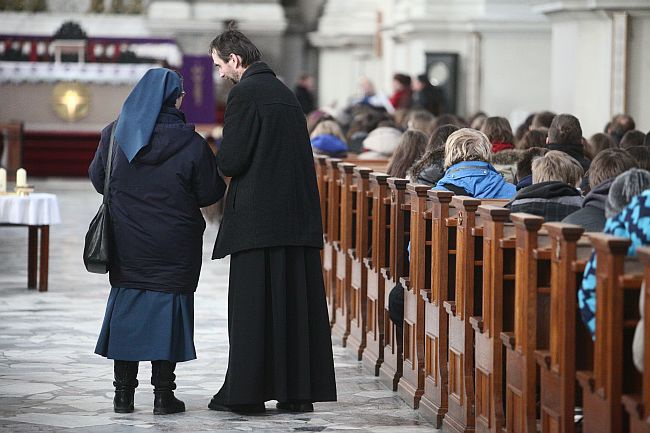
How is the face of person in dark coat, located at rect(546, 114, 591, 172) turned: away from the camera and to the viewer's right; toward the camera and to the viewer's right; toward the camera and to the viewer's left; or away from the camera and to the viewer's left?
away from the camera and to the viewer's left

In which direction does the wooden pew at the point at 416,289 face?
away from the camera

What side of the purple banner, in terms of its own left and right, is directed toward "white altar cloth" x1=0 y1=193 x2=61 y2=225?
front

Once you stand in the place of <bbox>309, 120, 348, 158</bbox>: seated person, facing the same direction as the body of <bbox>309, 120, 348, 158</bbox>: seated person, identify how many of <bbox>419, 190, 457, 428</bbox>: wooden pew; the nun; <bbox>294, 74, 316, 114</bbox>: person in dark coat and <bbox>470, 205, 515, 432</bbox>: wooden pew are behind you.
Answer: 3

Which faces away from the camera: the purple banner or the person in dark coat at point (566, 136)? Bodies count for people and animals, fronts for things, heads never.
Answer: the person in dark coat

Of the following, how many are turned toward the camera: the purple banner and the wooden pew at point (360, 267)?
1

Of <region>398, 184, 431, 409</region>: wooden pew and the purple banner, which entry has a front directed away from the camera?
the wooden pew

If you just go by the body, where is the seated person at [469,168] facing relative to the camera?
away from the camera

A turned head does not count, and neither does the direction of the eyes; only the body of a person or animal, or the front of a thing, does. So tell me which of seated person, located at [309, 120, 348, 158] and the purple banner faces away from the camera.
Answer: the seated person

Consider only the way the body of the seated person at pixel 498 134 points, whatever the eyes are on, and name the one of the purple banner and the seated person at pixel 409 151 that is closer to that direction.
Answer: the purple banner

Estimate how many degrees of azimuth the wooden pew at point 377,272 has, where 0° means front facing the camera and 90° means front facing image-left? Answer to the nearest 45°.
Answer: approximately 135°

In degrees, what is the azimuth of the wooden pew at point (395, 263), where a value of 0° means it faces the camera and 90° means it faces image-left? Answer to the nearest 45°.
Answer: approximately 135°

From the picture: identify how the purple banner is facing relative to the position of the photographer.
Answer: facing the viewer

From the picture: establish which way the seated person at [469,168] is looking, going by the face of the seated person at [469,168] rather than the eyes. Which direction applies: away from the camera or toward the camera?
away from the camera

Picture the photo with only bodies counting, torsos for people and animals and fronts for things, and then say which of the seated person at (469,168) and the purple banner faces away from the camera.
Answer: the seated person

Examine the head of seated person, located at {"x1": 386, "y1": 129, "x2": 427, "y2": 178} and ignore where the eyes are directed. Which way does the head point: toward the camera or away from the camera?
away from the camera
